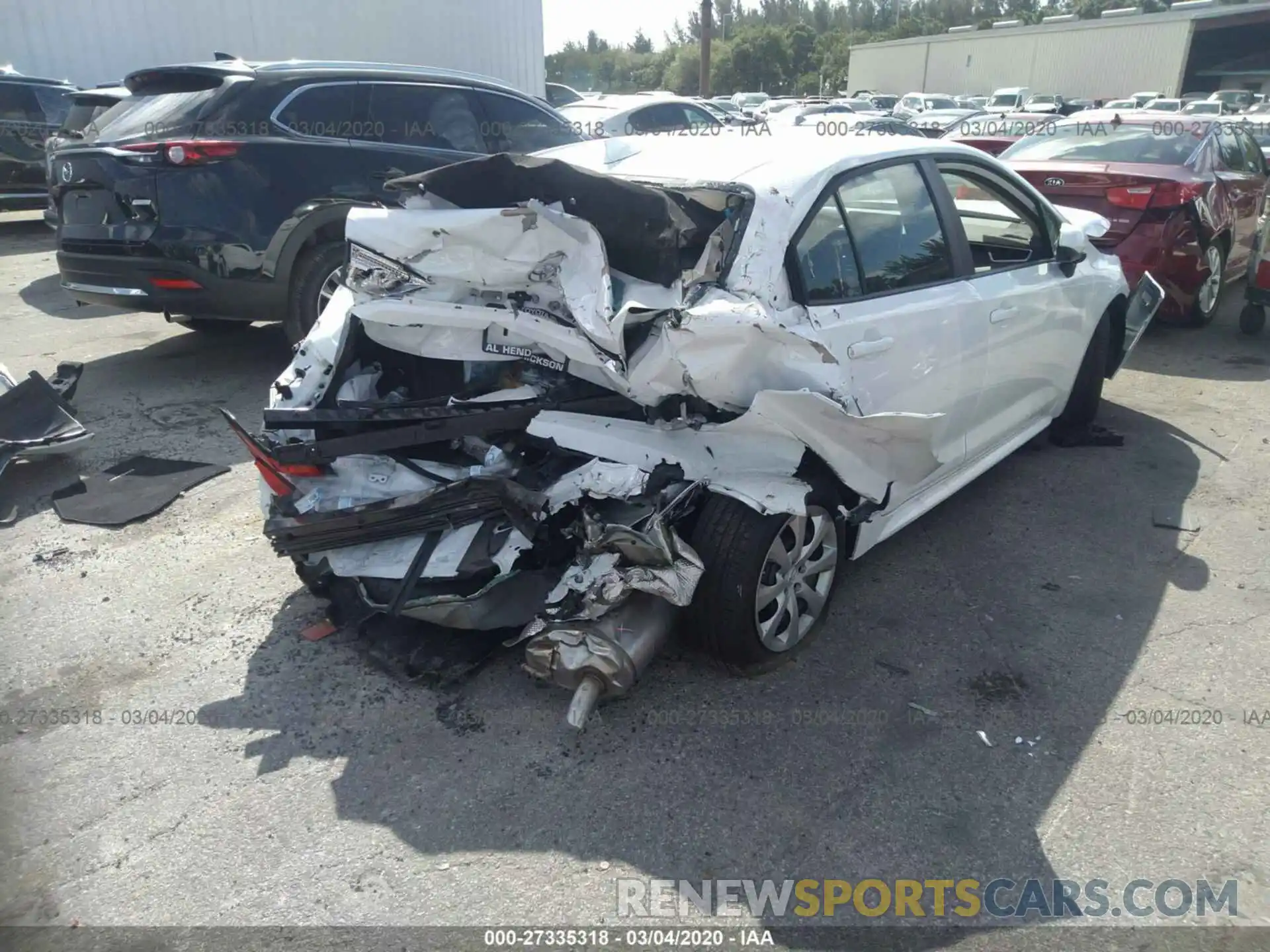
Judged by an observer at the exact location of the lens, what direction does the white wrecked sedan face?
facing away from the viewer and to the right of the viewer

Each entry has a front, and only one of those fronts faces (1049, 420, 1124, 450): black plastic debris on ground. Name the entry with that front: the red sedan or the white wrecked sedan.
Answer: the white wrecked sedan

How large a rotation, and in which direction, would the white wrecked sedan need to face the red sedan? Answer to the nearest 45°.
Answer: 0° — it already faces it

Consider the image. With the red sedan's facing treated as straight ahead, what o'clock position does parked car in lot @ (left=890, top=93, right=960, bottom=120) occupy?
The parked car in lot is roughly at 10 o'clock from the red sedan.

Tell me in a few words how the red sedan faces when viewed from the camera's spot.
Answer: facing away from the viewer and to the right of the viewer

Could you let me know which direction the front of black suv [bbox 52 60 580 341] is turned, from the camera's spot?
facing away from the viewer and to the right of the viewer

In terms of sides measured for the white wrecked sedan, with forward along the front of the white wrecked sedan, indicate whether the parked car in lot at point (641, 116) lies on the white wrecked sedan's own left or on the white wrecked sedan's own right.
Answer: on the white wrecked sedan's own left

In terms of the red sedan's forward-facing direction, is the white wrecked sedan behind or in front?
behind

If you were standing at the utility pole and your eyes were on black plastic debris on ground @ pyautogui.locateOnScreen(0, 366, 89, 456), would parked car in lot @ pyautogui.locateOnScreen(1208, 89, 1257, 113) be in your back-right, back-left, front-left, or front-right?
back-left

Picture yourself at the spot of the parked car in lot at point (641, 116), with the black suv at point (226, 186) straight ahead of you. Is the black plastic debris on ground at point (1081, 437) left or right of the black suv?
left
